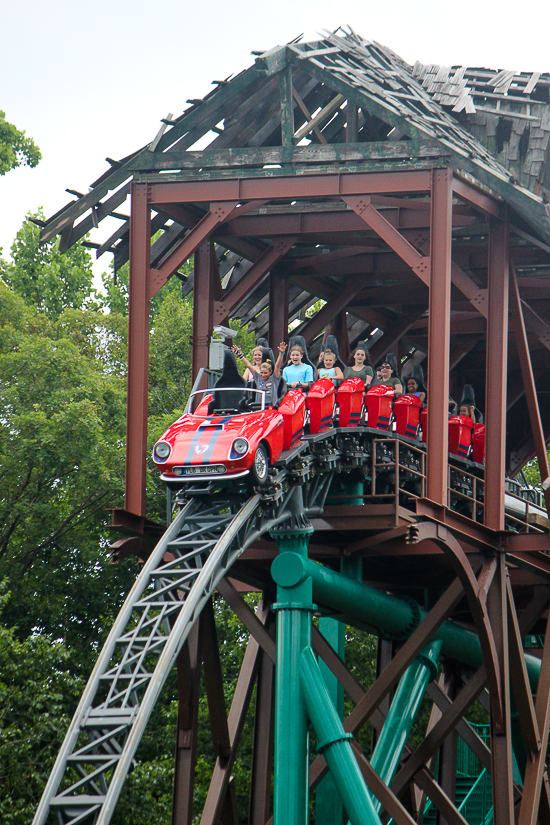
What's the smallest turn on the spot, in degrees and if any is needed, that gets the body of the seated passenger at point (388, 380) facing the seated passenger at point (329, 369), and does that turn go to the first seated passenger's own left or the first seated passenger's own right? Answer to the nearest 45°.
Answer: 0° — they already face them

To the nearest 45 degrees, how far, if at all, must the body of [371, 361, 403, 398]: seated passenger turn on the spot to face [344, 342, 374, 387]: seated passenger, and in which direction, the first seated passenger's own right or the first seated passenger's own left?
0° — they already face them

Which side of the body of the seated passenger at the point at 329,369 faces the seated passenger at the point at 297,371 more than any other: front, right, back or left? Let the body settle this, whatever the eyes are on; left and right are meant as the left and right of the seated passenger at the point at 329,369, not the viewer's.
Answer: front

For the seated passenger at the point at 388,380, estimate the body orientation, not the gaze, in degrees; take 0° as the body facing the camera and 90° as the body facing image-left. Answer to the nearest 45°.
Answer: approximately 45°

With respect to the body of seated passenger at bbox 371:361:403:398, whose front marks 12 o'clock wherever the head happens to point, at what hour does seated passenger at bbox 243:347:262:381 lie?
seated passenger at bbox 243:347:262:381 is roughly at 12 o'clock from seated passenger at bbox 371:361:403:398.

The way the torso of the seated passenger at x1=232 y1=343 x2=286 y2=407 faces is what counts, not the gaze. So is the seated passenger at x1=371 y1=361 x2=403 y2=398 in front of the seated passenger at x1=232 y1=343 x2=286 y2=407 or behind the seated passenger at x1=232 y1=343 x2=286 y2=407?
behind

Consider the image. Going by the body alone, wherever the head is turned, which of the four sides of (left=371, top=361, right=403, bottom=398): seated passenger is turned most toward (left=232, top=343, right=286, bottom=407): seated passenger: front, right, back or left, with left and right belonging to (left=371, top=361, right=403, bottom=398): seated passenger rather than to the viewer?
front

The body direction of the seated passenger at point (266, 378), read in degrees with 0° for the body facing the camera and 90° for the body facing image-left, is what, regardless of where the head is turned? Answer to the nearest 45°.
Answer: approximately 45°

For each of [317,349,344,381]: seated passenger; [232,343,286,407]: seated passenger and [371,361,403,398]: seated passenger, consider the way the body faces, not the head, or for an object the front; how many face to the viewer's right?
0

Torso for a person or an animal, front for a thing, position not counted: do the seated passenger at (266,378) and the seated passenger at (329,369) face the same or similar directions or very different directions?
same or similar directions

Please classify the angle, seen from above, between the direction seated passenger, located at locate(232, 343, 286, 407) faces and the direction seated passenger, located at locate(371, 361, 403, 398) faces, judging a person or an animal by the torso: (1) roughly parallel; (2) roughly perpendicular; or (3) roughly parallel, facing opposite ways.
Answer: roughly parallel
